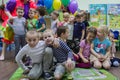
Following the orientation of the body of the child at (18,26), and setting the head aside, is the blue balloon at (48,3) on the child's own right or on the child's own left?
on the child's own left

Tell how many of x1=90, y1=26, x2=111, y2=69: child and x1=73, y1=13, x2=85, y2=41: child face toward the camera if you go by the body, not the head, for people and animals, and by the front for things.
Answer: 2

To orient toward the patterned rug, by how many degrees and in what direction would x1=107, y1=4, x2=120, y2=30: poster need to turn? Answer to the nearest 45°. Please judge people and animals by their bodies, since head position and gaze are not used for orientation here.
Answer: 0° — it already faces it

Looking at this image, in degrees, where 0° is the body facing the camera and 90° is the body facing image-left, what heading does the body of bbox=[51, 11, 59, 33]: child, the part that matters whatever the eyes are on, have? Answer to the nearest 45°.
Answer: approximately 45°

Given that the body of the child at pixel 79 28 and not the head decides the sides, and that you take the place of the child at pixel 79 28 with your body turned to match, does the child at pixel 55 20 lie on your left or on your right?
on your right

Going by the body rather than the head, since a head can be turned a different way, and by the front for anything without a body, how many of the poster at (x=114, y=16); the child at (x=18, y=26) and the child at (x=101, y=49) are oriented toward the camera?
3

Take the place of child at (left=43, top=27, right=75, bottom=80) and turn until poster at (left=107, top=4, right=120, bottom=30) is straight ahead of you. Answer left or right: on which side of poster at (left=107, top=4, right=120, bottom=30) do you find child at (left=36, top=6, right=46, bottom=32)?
left
